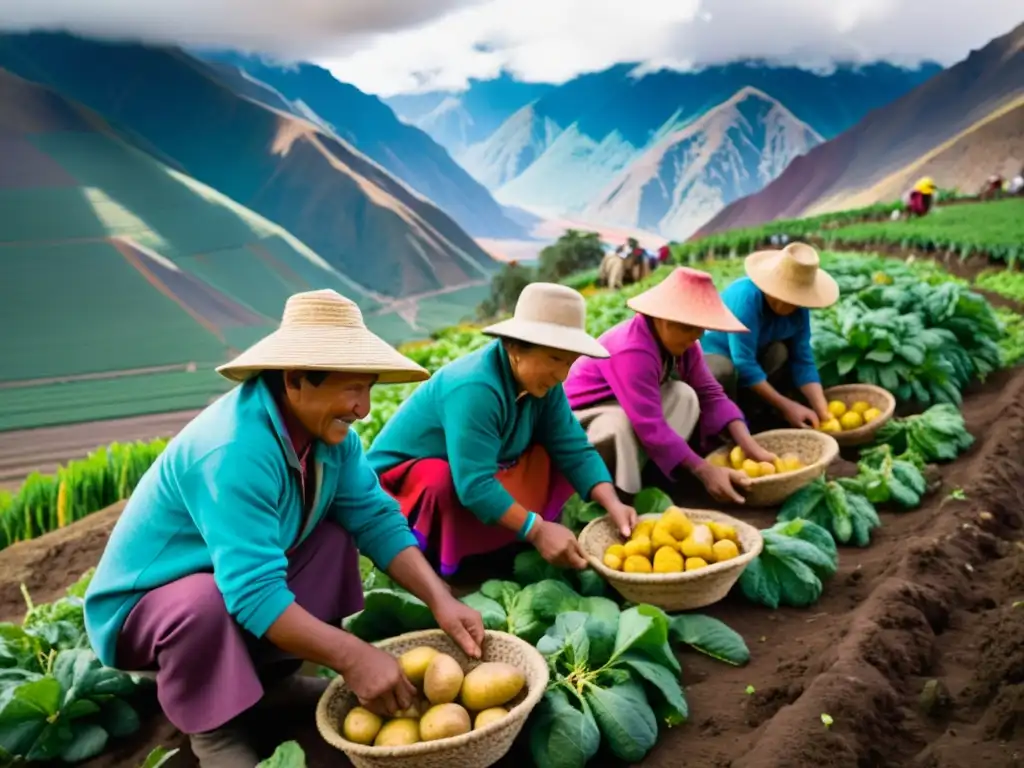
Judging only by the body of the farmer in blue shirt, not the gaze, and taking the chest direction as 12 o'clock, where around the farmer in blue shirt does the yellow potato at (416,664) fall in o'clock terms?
The yellow potato is roughly at 2 o'clock from the farmer in blue shirt.

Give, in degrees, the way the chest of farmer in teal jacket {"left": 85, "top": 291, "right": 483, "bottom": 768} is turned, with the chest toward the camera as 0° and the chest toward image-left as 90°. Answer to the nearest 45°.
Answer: approximately 315°

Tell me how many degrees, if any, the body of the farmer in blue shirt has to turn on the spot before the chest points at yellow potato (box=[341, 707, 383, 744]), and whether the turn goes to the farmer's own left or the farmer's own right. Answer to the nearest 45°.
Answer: approximately 45° to the farmer's own right

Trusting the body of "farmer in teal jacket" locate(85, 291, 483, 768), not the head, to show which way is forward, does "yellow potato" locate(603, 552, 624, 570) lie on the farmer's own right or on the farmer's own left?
on the farmer's own left

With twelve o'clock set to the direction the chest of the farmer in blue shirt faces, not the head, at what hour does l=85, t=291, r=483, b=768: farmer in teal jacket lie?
The farmer in teal jacket is roughly at 2 o'clock from the farmer in blue shirt.

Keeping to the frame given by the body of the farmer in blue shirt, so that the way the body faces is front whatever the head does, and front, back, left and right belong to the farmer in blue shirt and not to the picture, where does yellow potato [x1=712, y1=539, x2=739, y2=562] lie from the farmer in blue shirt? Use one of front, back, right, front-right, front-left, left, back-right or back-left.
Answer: front-right

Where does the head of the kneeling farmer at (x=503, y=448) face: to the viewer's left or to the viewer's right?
to the viewer's right

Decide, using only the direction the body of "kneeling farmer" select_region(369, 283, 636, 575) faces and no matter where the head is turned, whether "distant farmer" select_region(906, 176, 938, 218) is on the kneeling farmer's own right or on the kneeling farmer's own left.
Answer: on the kneeling farmer's own left
